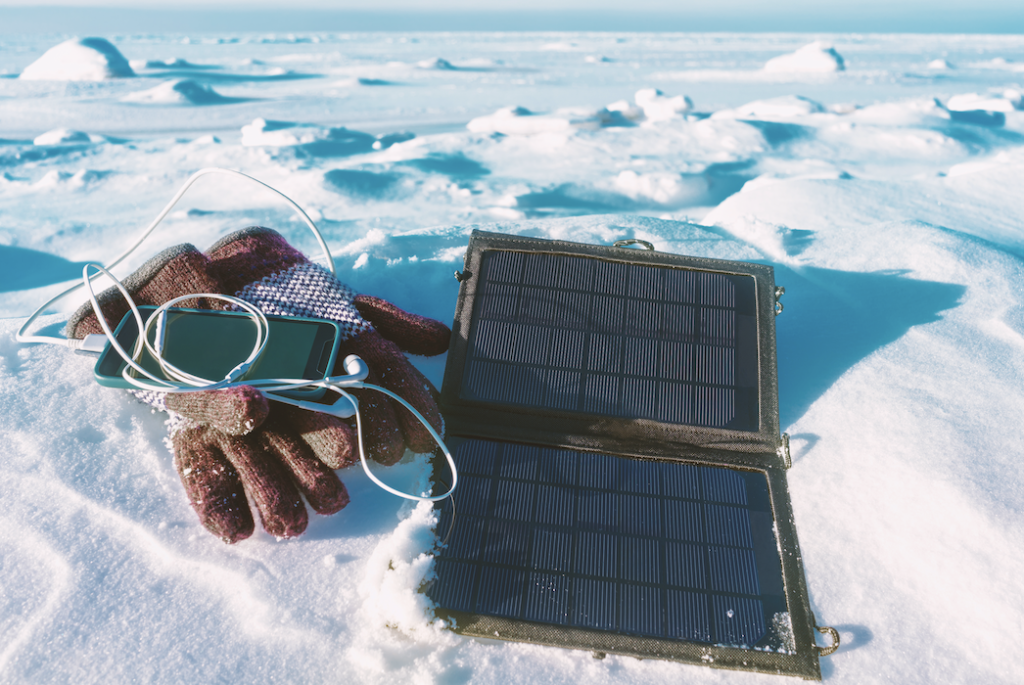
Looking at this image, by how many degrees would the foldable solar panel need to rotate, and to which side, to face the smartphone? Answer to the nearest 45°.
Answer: approximately 90° to its right

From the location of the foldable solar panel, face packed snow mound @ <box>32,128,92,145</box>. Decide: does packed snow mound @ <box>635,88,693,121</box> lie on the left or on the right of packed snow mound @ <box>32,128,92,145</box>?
right

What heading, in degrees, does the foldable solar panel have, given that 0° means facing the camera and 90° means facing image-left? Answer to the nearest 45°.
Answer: approximately 0°

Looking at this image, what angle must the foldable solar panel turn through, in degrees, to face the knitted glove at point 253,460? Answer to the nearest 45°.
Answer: approximately 45° to its right

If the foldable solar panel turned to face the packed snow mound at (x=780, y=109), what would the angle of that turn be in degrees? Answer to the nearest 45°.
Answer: approximately 180°

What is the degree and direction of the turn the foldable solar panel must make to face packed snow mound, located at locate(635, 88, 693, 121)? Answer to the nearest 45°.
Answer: approximately 180°

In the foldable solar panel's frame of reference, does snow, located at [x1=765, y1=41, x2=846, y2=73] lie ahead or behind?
behind

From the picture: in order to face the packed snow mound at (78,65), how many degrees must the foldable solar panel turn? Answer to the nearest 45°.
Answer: approximately 135° to its right

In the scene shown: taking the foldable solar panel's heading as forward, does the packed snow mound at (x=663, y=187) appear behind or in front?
behind

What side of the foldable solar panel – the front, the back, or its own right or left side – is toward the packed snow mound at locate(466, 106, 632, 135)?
back

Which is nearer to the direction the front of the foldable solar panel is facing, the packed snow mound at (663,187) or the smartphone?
the smartphone

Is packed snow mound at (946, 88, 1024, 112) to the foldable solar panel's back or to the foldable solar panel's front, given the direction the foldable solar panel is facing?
to the back
